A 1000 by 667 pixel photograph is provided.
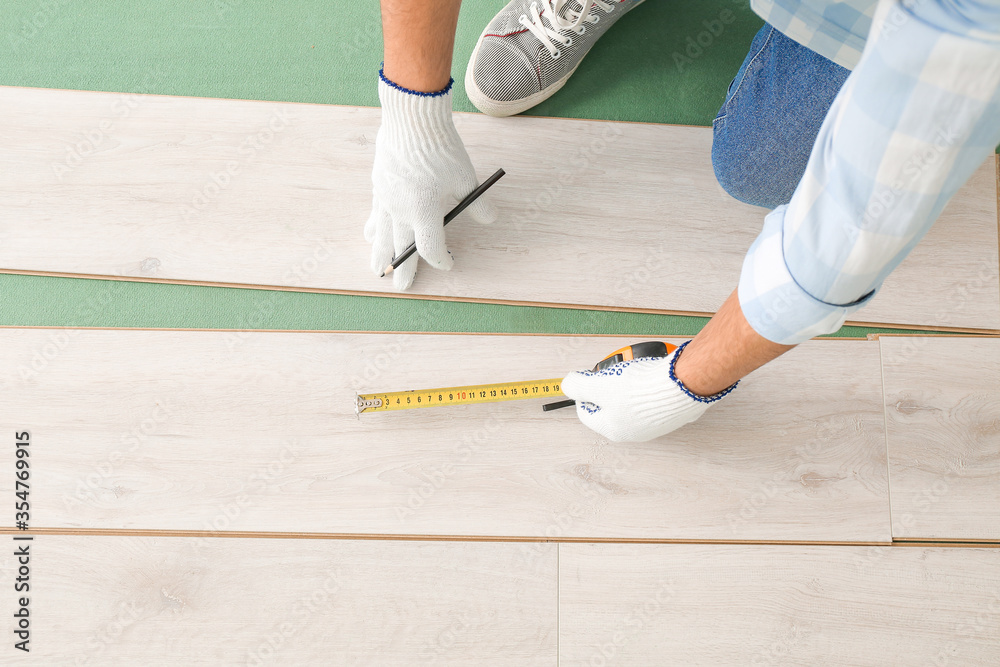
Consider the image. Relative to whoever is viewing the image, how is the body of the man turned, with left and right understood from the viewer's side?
facing the viewer and to the left of the viewer

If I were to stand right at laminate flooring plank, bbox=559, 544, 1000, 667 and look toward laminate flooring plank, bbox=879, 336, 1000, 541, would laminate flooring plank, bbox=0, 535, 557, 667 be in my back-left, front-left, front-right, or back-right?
back-left
